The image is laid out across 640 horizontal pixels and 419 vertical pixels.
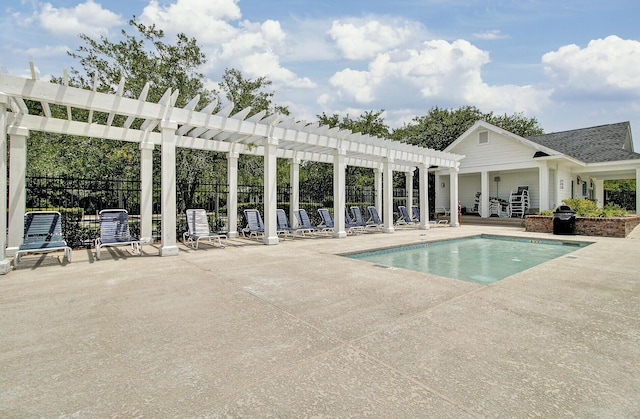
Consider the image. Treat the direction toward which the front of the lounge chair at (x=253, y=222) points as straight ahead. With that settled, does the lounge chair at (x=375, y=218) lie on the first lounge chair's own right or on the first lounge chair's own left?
on the first lounge chair's own left

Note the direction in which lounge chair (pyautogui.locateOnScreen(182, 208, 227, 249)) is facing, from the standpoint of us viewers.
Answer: facing the viewer and to the right of the viewer

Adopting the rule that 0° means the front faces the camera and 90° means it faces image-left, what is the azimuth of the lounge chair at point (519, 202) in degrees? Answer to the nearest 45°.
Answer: approximately 45°

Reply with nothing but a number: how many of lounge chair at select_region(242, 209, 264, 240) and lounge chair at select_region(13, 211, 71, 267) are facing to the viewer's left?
0

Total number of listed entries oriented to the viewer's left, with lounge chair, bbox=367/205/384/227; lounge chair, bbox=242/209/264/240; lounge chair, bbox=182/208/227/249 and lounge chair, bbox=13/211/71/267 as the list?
0

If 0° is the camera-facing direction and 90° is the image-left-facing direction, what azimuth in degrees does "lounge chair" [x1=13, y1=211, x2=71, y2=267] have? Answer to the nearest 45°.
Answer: approximately 0°

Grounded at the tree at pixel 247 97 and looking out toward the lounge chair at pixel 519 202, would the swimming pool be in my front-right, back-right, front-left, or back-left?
front-right

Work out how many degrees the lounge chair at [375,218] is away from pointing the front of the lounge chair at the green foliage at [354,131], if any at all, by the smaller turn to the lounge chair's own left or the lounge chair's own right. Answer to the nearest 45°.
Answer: approximately 135° to the lounge chair's own left

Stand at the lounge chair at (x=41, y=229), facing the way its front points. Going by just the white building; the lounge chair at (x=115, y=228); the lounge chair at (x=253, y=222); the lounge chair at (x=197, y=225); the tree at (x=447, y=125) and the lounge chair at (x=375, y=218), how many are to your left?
6

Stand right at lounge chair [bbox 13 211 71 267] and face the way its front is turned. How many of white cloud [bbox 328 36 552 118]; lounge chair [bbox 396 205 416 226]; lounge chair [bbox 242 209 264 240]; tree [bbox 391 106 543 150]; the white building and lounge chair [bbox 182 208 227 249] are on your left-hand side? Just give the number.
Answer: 6

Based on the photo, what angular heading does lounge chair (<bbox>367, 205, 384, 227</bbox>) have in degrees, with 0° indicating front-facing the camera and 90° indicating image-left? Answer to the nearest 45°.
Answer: approximately 315°

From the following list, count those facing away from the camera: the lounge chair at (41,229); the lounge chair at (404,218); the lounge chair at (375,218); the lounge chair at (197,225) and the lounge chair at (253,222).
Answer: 0
